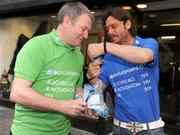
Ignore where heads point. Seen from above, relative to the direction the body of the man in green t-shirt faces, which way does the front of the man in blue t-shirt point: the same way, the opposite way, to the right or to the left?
to the right

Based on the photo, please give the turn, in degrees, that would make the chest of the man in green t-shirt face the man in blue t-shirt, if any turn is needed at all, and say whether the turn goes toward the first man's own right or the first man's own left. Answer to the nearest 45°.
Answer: approximately 45° to the first man's own left

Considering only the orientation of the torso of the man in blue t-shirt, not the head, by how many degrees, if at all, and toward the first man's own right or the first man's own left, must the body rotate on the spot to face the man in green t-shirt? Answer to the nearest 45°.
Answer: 0° — they already face them

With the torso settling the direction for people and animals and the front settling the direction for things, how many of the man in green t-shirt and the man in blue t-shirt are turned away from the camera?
0

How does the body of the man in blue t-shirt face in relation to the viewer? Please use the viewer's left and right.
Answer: facing the viewer and to the left of the viewer

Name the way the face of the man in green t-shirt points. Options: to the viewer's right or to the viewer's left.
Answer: to the viewer's right

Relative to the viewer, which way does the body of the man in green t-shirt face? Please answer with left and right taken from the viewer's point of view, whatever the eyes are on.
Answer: facing the viewer and to the right of the viewer
